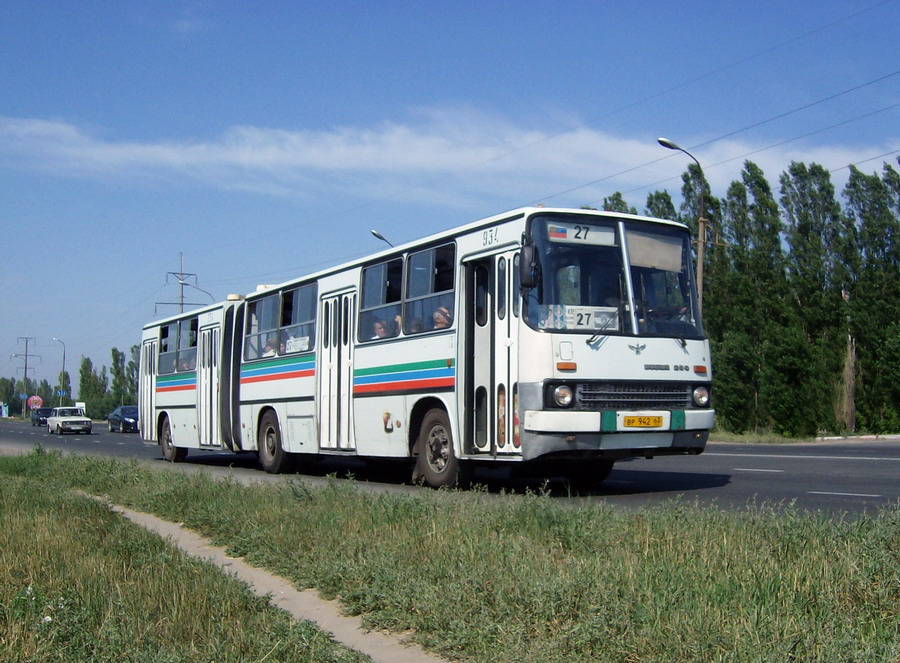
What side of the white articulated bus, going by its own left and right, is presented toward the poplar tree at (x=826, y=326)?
left

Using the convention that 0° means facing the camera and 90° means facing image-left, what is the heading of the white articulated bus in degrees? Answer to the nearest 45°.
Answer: approximately 315°

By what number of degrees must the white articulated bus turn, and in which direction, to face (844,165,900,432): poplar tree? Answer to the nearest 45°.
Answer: approximately 90° to its left
